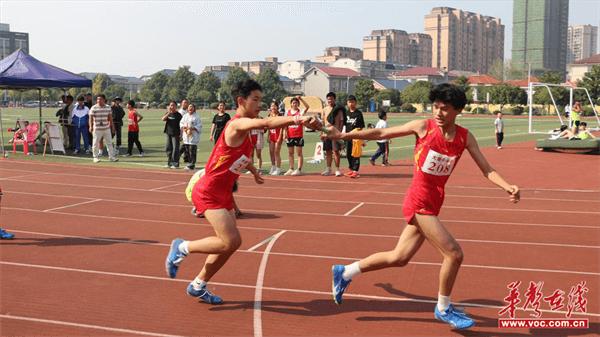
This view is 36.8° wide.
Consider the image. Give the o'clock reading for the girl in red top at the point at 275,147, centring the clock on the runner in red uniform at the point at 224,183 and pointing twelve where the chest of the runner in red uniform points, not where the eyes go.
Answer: The girl in red top is roughly at 9 o'clock from the runner in red uniform.

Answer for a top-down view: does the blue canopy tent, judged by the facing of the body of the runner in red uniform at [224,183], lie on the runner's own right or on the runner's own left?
on the runner's own left

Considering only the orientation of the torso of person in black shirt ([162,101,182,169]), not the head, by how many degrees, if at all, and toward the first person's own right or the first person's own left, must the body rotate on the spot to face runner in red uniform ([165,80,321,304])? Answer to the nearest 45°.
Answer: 0° — they already face them

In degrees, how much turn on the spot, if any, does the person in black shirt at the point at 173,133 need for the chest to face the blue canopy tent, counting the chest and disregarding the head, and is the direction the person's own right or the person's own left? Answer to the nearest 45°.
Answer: approximately 135° to the person's own right

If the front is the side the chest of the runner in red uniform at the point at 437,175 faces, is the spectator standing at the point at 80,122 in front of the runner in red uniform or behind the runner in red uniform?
behind

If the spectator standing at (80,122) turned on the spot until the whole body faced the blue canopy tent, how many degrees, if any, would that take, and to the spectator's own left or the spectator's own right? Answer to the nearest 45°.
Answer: approximately 90° to the spectator's own right

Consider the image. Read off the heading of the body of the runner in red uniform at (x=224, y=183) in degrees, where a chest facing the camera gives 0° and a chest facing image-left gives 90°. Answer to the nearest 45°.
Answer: approximately 270°

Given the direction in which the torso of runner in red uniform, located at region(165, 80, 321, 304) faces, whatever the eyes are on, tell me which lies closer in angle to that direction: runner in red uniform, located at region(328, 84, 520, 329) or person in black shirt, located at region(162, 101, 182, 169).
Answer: the runner in red uniform

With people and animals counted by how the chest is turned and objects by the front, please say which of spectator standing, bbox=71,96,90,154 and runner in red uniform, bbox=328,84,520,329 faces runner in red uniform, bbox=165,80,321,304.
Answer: the spectator standing

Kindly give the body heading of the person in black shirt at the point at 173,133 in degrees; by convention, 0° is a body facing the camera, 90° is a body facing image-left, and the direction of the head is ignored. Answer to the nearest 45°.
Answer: approximately 0°
